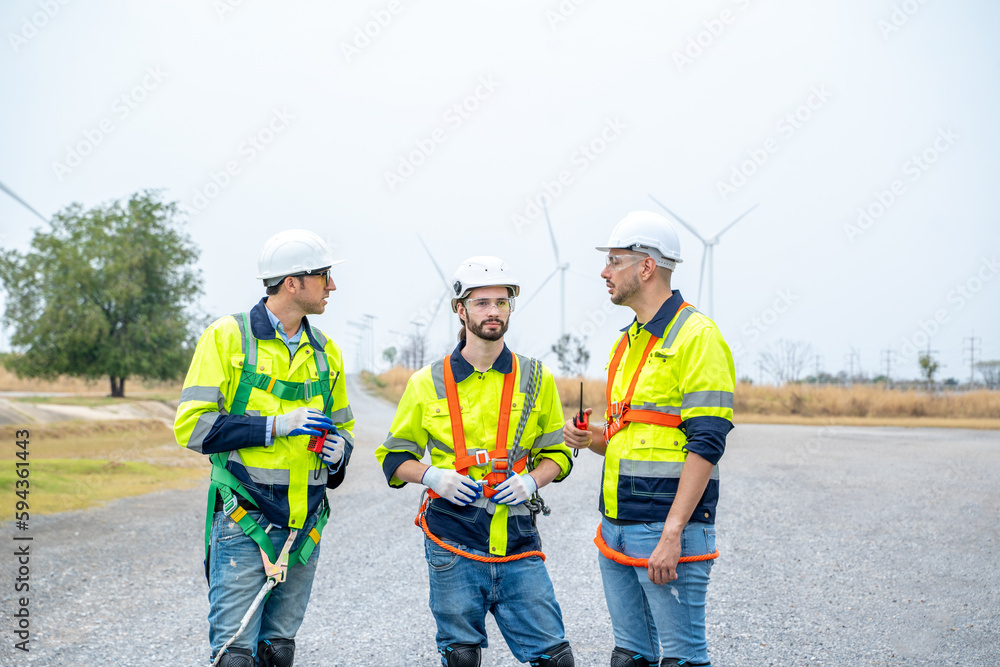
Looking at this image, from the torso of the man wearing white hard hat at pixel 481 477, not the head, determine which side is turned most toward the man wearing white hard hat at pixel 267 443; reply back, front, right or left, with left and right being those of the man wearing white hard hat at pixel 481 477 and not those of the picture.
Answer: right

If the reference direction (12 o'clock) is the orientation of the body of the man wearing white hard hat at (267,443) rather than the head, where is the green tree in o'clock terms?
The green tree is roughly at 7 o'clock from the man wearing white hard hat.

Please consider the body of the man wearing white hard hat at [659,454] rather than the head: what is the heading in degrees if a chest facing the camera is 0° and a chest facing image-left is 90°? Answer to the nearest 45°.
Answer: approximately 45°

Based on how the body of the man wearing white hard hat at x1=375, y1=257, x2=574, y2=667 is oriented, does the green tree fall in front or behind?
behind

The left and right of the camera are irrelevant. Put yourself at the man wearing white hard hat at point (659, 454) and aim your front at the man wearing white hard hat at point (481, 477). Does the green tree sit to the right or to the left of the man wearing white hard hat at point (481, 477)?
right

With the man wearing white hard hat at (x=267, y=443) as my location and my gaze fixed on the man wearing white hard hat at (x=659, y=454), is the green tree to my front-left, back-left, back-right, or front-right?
back-left

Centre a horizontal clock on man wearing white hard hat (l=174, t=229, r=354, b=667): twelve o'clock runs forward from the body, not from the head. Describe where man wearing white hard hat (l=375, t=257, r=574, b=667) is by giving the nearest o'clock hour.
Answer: man wearing white hard hat (l=375, t=257, r=574, b=667) is roughly at 11 o'clock from man wearing white hard hat (l=174, t=229, r=354, b=667).

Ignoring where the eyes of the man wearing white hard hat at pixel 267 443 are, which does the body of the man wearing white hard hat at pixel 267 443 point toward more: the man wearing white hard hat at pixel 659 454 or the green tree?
the man wearing white hard hat

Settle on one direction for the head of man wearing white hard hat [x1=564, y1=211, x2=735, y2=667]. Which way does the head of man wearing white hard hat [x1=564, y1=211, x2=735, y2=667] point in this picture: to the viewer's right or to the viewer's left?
to the viewer's left

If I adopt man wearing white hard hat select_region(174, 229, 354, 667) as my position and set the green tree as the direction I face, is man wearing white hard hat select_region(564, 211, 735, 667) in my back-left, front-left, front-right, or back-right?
back-right

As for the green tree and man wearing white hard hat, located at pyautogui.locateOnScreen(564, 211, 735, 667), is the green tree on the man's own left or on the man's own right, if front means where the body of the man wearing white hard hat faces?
on the man's own right

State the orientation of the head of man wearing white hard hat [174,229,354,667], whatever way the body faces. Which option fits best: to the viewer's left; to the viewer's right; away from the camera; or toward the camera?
to the viewer's right

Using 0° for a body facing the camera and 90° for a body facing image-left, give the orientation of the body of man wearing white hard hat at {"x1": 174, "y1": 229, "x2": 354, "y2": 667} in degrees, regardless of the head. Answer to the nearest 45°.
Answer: approximately 315°
